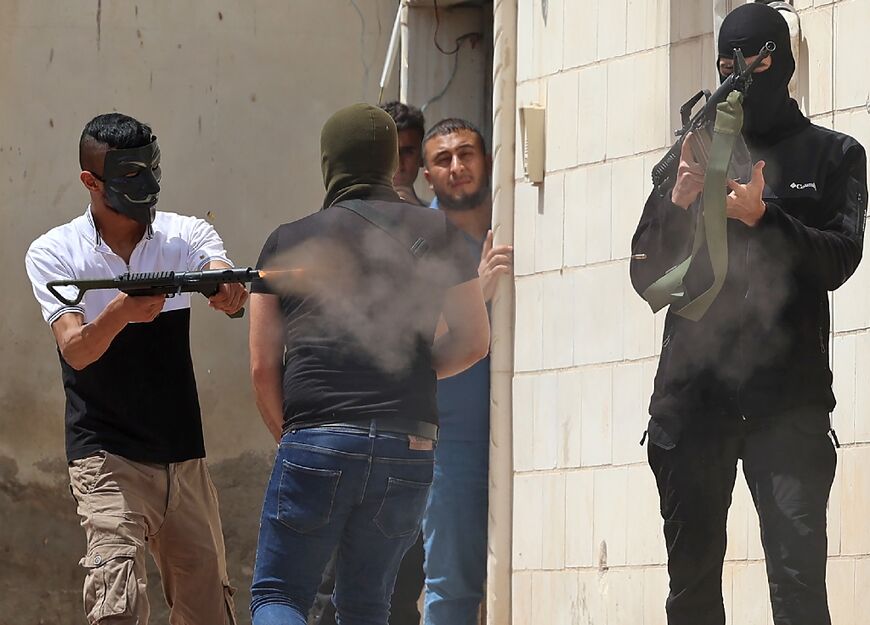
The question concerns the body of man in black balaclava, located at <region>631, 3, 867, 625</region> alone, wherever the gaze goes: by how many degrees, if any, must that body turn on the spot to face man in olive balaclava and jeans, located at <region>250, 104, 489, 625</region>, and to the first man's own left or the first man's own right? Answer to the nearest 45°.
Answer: approximately 90° to the first man's own right

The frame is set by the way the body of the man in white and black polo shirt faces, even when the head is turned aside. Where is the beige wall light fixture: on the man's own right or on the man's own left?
on the man's own left

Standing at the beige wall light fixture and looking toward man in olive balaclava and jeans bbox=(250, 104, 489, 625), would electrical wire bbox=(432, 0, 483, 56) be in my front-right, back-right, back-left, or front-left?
back-right

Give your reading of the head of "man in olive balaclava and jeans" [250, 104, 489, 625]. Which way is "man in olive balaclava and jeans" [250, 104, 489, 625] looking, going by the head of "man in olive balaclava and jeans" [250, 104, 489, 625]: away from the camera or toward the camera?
away from the camera

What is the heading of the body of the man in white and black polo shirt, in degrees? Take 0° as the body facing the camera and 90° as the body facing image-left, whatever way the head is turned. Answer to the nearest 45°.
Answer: approximately 315°

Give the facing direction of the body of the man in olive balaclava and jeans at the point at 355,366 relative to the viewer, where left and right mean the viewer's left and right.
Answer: facing away from the viewer

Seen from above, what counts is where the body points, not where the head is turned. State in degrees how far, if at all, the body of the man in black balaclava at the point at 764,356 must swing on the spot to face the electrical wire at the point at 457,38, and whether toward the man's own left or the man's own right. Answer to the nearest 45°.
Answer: approximately 135° to the man's own right

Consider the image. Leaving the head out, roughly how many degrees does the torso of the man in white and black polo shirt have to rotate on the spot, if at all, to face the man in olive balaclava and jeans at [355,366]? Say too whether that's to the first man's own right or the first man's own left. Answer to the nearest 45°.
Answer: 0° — they already face them

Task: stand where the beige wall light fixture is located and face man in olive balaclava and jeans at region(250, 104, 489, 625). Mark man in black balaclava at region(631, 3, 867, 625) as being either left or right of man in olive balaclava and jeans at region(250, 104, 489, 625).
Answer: left

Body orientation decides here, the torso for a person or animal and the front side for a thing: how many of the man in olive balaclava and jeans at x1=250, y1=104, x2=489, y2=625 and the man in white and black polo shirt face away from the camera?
1
